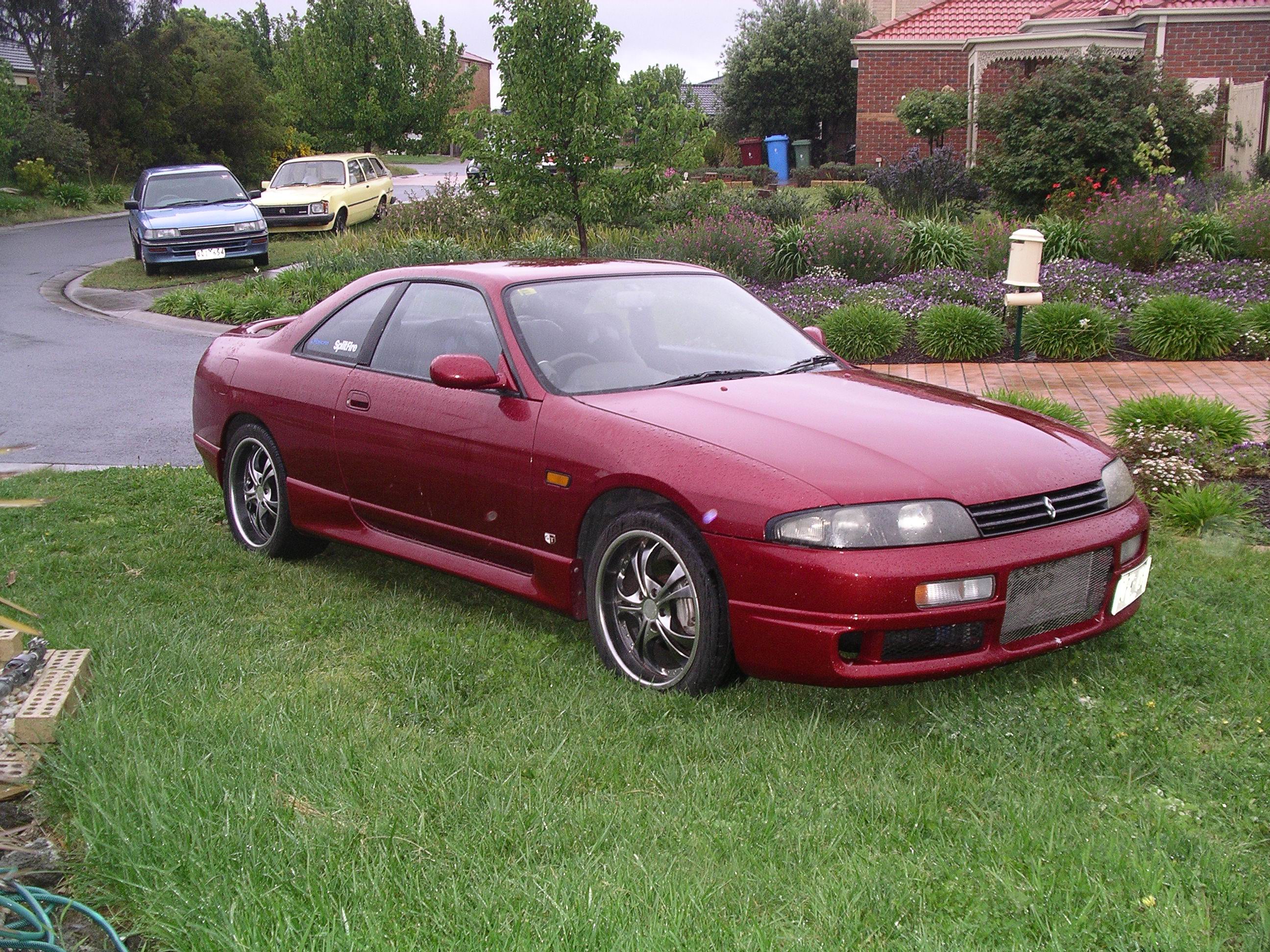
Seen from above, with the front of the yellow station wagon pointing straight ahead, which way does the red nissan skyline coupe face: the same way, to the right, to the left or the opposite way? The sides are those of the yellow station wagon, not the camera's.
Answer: to the left

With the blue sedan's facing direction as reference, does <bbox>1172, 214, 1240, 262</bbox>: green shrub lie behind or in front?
in front

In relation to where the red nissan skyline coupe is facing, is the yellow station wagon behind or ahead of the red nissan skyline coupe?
behind

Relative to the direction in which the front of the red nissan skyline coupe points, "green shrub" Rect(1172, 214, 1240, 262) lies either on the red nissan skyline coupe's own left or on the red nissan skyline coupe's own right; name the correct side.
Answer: on the red nissan skyline coupe's own left

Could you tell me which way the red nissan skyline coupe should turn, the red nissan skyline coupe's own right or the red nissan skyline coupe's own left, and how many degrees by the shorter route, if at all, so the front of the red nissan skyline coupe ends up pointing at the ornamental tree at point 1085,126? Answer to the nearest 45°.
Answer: approximately 135° to the red nissan skyline coupe's own left

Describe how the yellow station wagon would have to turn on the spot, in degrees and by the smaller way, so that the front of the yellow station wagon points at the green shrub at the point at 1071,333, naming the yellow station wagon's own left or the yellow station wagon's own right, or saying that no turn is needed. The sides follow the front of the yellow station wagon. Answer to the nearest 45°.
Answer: approximately 45° to the yellow station wagon's own left

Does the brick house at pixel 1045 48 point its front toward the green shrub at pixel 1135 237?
yes

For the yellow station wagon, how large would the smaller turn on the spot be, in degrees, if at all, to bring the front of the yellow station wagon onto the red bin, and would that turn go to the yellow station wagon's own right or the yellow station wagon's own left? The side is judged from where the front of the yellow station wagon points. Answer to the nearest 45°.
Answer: approximately 180°

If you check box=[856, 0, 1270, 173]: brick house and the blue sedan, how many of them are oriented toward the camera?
2

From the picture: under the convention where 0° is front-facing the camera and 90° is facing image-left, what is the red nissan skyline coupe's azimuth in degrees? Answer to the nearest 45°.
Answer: approximately 315°

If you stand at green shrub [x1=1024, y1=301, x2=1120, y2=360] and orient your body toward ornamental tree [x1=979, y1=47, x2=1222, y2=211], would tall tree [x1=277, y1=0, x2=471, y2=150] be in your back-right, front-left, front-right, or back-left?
front-left

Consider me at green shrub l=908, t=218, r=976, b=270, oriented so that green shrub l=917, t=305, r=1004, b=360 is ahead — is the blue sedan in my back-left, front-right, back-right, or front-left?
back-right

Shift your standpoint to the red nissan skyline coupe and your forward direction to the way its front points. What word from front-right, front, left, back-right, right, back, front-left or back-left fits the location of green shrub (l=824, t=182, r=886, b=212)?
back-left

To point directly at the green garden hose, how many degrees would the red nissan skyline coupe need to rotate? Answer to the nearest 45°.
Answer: approximately 90° to its right

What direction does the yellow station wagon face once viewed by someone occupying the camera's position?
facing the viewer and to the left of the viewer

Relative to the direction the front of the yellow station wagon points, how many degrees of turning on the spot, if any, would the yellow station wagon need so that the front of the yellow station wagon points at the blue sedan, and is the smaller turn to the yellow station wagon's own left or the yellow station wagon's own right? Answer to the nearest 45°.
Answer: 0° — it already faces it

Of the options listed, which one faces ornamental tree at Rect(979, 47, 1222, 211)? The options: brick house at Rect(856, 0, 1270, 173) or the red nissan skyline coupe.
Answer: the brick house

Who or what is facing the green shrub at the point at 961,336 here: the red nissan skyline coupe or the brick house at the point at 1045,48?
the brick house

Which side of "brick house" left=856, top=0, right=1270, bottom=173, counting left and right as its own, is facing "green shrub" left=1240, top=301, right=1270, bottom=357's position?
front

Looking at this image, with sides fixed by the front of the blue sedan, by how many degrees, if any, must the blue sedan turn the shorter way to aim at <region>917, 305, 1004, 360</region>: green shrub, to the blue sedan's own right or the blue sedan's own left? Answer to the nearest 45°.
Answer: approximately 45° to the blue sedan's own left

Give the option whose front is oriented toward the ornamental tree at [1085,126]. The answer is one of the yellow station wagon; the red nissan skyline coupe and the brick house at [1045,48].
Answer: the brick house

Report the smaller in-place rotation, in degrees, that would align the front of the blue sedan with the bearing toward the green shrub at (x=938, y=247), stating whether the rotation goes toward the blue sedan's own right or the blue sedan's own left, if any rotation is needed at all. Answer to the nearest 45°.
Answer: approximately 45° to the blue sedan's own left

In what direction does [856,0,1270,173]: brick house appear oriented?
toward the camera
